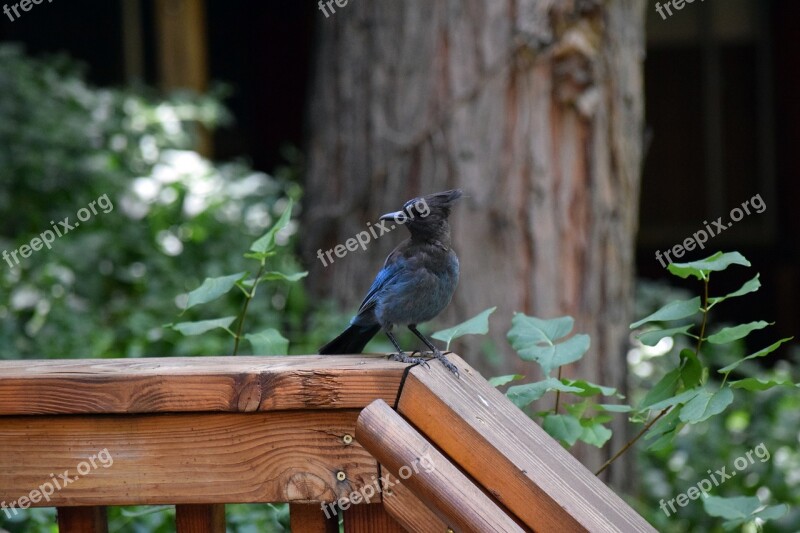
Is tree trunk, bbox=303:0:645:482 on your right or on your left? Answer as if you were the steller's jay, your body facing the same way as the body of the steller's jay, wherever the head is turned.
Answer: on your left

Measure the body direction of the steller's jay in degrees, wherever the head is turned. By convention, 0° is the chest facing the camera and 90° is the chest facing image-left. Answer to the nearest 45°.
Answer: approximately 315°

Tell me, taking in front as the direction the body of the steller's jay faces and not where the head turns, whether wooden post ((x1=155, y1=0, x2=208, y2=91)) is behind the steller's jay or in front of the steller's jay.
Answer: behind

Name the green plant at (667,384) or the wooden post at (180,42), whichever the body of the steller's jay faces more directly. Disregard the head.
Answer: the green plant
